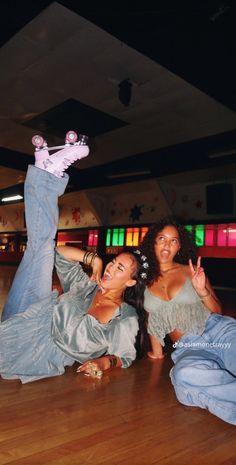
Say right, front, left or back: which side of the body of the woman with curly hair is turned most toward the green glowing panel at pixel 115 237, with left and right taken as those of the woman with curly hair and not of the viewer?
back

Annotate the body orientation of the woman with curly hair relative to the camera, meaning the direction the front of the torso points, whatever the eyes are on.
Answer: toward the camera

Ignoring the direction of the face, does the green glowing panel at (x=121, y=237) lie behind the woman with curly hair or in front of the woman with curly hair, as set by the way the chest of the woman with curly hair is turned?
behind

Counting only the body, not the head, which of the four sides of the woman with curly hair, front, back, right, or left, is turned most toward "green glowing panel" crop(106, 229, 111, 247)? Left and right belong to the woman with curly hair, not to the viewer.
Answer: back

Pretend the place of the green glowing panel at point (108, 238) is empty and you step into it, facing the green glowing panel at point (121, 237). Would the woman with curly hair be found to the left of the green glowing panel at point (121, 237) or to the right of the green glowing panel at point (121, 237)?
right
